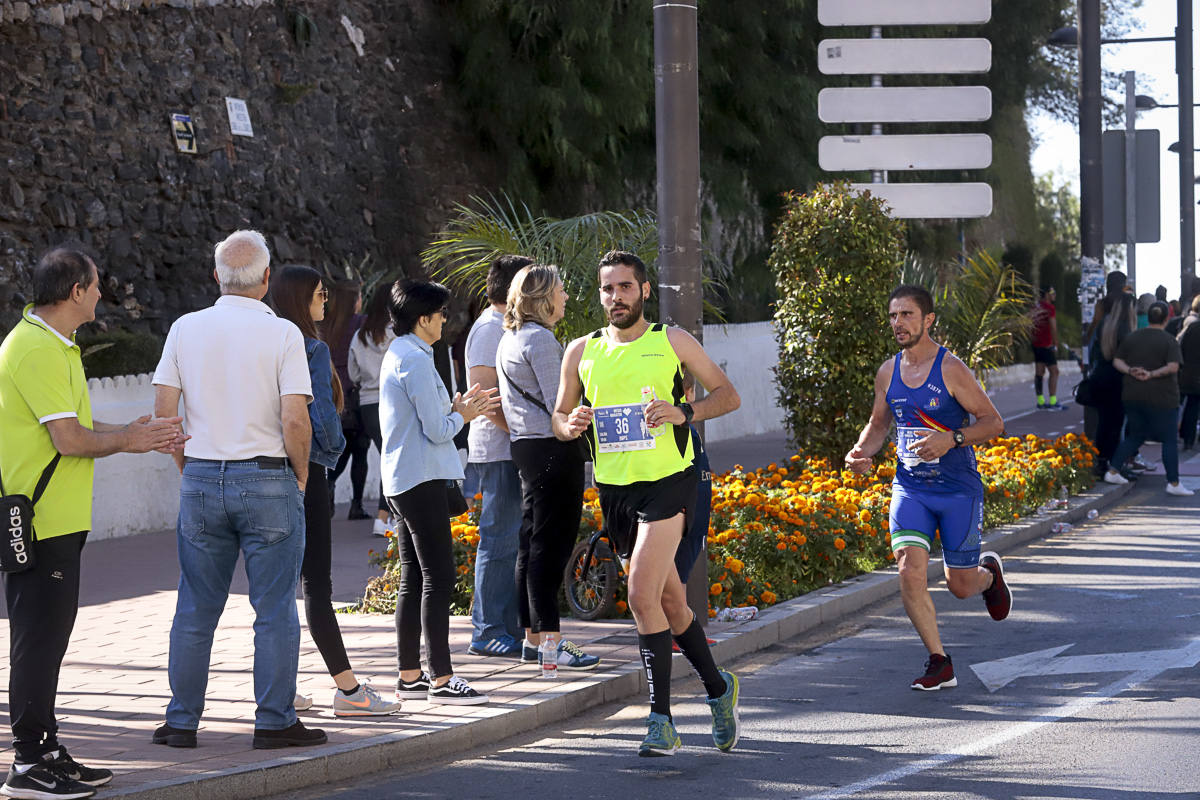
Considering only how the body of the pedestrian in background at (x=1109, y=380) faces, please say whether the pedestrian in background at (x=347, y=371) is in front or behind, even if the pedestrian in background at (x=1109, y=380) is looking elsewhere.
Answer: behind

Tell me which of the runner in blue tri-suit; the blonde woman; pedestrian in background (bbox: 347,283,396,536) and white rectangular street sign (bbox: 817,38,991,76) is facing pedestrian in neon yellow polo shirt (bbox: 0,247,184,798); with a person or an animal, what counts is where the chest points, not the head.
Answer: the runner in blue tri-suit

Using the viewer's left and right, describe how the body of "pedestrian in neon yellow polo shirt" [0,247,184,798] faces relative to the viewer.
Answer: facing to the right of the viewer

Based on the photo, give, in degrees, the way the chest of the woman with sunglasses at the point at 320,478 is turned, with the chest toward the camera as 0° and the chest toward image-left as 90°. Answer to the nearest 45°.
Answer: approximately 270°

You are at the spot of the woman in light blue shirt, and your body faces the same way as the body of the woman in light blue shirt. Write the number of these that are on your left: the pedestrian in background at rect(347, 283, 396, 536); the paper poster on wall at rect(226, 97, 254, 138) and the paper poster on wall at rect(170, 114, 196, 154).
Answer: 3

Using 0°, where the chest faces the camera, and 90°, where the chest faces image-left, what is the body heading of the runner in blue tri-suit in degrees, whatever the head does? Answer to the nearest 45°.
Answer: approximately 45°

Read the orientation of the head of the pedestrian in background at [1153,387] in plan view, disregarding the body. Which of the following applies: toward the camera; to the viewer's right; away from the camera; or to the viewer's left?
away from the camera

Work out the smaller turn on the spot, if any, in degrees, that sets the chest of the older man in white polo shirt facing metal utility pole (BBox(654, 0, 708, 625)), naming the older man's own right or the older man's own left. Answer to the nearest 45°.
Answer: approximately 45° to the older man's own right

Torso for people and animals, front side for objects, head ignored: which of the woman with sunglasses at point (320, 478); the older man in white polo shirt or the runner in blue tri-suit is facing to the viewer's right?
the woman with sunglasses
